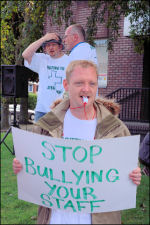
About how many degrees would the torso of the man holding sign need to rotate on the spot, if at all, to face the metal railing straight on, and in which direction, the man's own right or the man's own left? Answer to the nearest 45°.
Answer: approximately 180°

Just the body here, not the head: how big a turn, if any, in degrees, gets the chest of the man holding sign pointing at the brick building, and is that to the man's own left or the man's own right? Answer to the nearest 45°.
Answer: approximately 180°

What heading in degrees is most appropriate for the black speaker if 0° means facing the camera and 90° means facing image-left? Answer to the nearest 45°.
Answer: approximately 45°

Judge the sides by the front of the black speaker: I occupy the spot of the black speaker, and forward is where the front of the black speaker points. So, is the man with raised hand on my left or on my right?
on my left

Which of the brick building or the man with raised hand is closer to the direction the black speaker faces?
the man with raised hand

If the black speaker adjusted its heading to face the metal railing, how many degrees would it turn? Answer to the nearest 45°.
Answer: approximately 180°
